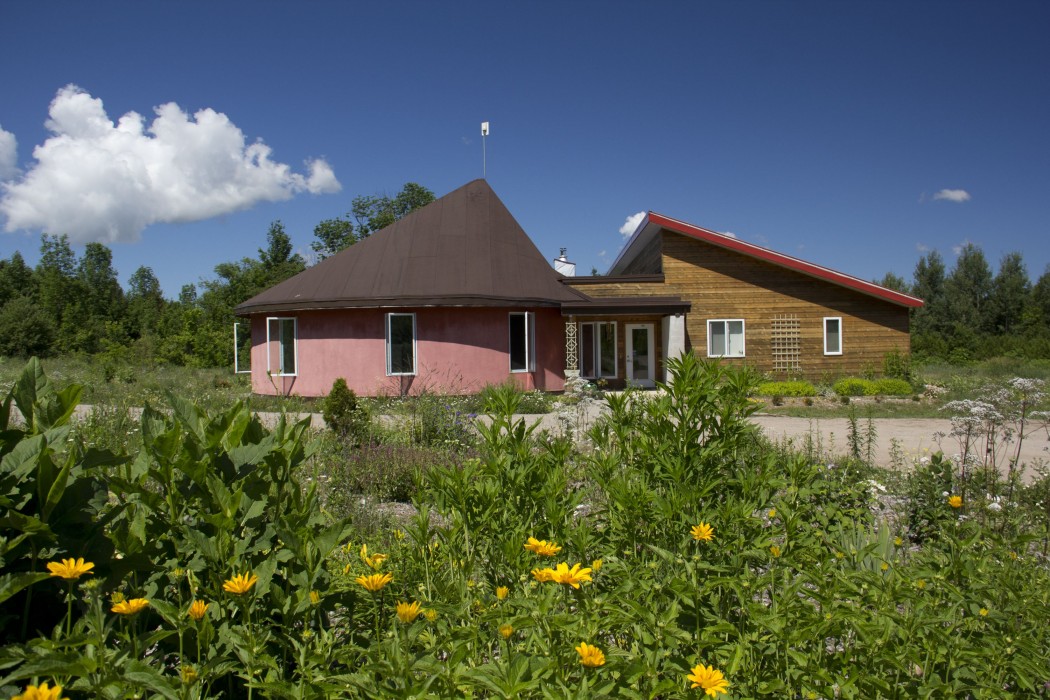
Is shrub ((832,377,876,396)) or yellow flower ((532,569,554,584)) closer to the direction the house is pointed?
the yellow flower

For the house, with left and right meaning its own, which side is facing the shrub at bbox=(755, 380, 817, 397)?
left

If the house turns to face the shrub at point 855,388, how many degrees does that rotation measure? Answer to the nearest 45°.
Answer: approximately 90° to its left

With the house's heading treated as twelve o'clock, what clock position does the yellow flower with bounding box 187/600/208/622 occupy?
The yellow flower is roughly at 12 o'clock from the house.

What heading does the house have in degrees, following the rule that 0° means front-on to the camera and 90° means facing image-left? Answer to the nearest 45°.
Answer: approximately 0°

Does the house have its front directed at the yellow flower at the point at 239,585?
yes

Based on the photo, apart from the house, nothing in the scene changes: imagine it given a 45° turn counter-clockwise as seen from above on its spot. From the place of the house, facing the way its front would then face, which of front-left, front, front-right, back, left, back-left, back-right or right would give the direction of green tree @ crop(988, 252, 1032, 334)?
left

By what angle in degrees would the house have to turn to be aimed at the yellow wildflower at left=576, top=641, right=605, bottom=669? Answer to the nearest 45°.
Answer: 0° — it already faces it

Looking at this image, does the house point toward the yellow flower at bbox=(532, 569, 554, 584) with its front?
yes

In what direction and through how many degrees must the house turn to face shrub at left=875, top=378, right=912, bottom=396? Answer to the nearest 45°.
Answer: approximately 90° to its left

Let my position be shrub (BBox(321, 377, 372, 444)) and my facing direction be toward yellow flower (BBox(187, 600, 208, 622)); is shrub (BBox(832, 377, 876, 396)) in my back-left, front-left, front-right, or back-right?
back-left
